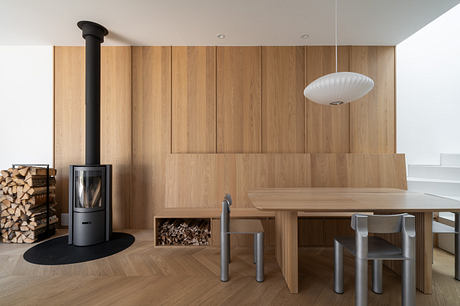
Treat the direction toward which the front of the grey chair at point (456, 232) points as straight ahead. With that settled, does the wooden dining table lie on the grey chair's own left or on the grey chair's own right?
on the grey chair's own left

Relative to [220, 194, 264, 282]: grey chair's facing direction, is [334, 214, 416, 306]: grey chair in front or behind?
in front

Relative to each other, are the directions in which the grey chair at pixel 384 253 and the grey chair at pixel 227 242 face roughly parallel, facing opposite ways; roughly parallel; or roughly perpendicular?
roughly perpendicular

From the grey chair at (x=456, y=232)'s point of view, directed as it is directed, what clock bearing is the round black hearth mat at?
The round black hearth mat is roughly at 11 o'clock from the grey chair.

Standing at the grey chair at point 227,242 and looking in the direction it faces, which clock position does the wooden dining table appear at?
The wooden dining table is roughly at 12 o'clock from the grey chair.

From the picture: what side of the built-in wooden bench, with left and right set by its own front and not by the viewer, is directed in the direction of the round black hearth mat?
right

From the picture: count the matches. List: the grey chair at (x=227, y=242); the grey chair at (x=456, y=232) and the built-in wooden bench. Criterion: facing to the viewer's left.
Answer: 1

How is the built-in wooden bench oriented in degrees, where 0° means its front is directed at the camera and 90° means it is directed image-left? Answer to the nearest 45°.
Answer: approximately 0°

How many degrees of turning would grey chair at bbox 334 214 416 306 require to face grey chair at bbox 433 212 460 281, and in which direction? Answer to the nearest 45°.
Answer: approximately 90° to its right

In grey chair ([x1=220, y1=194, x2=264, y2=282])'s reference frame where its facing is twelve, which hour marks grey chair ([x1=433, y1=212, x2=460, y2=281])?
grey chair ([x1=433, y1=212, x2=460, y2=281]) is roughly at 12 o'clock from grey chair ([x1=220, y1=194, x2=264, y2=282]).

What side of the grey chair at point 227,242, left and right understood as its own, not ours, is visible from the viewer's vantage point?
right

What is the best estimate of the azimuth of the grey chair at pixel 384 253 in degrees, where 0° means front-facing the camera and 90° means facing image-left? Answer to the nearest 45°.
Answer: approximately 135°

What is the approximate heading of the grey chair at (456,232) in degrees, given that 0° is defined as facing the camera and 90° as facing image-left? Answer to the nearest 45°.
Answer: approximately 90°
